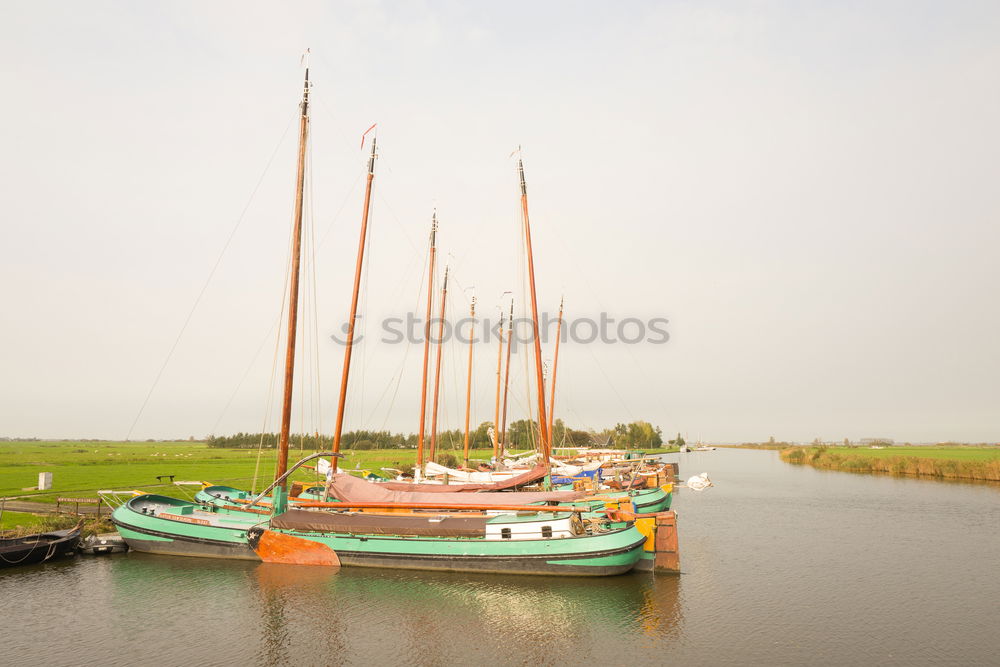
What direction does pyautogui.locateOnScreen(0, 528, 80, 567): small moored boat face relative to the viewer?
to the viewer's right
